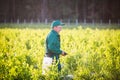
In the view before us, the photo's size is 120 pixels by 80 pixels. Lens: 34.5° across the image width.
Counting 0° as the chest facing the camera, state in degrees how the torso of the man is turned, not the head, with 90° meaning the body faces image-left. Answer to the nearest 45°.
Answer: approximately 270°
